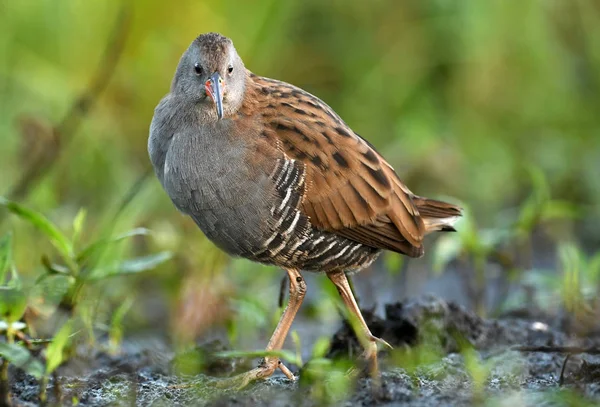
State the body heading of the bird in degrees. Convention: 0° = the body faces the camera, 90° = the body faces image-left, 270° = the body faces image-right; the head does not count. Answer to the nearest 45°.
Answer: approximately 45°

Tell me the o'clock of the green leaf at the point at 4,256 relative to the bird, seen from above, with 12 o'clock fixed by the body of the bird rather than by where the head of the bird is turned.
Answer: The green leaf is roughly at 1 o'clock from the bird.

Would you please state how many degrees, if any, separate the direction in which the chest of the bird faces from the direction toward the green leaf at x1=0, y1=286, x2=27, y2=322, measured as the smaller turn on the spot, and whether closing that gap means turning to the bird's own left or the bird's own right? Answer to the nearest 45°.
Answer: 0° — it already faces it

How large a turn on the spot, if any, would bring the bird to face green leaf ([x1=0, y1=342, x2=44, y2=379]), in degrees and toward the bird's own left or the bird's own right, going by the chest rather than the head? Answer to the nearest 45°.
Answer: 0° — it already faces it
